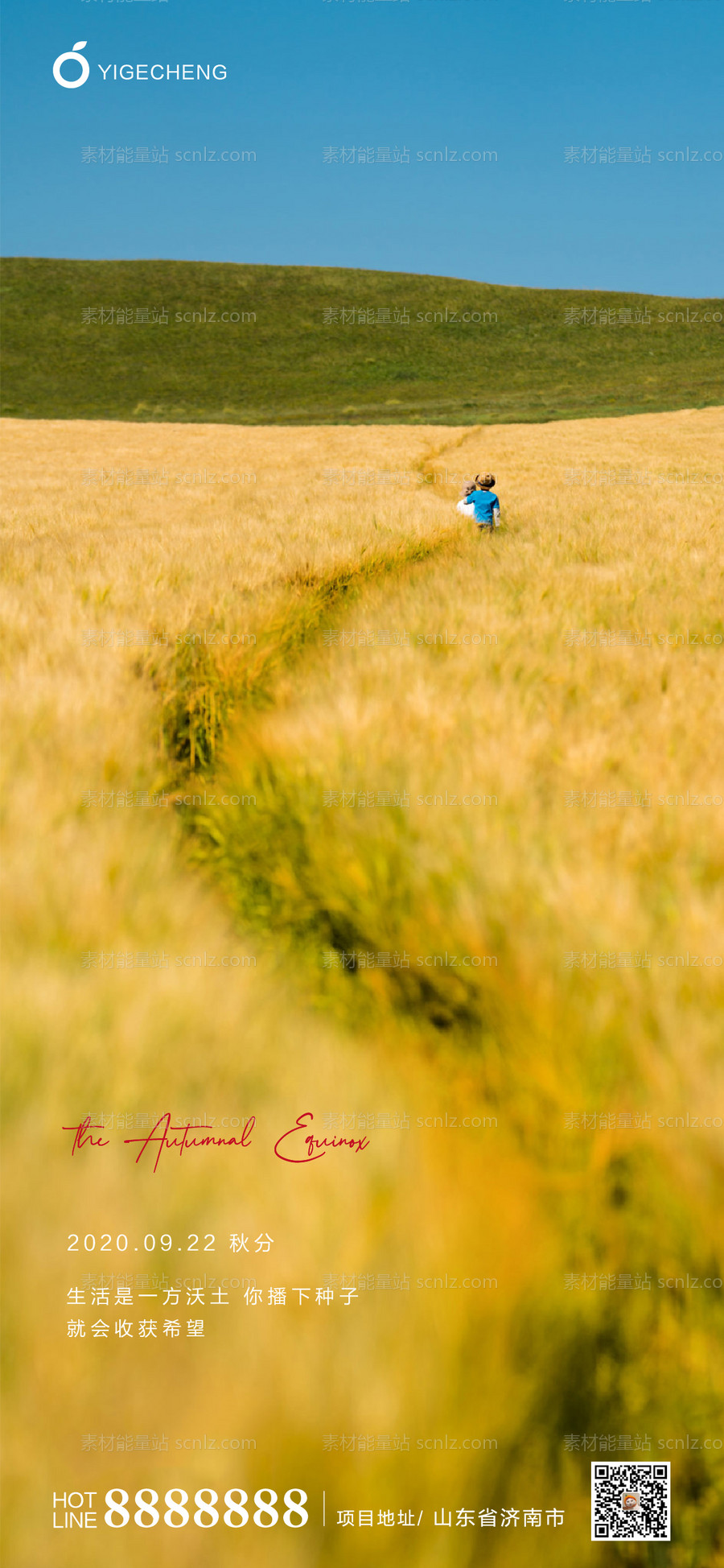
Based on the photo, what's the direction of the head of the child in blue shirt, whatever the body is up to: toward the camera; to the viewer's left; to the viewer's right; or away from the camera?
away from the camera

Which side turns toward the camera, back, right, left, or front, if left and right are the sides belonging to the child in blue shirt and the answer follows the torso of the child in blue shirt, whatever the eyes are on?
back
